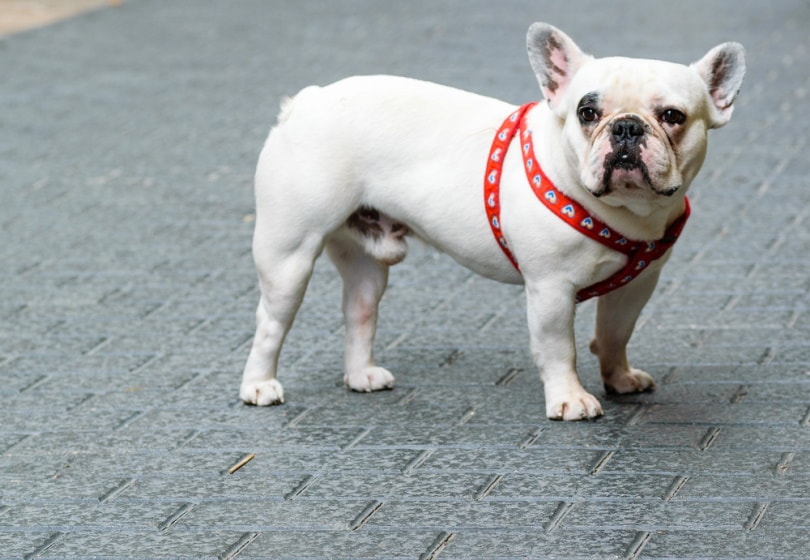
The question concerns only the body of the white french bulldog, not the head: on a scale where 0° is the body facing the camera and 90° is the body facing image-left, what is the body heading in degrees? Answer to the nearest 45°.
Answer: approximately 315°
